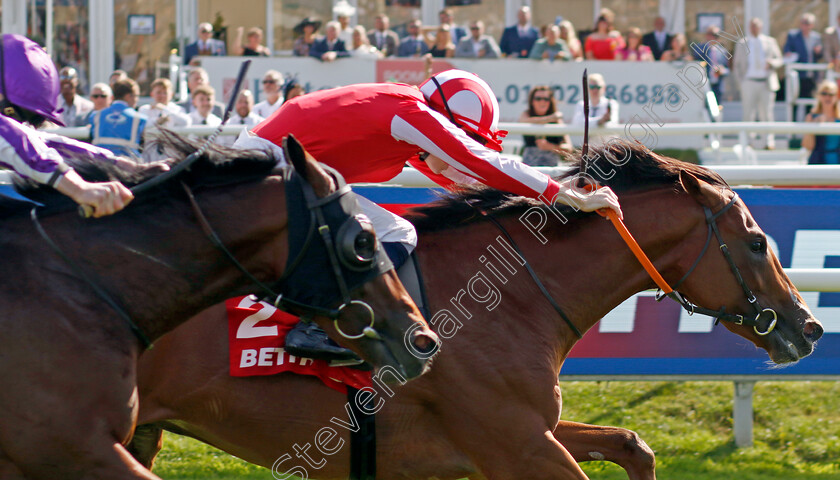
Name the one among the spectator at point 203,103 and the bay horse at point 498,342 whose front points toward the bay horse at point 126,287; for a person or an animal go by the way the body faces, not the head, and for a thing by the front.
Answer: the spectator

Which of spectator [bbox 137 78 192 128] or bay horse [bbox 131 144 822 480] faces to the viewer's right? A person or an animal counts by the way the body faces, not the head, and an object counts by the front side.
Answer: the bay horse

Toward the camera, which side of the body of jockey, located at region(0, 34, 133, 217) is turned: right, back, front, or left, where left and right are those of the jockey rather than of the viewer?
right

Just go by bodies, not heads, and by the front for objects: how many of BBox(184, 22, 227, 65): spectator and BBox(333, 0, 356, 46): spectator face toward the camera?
2

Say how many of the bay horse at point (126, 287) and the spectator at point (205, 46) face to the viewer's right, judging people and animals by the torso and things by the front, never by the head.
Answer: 1

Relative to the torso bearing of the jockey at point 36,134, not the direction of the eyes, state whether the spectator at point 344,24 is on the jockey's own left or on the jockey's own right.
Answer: on the jockey's own left
